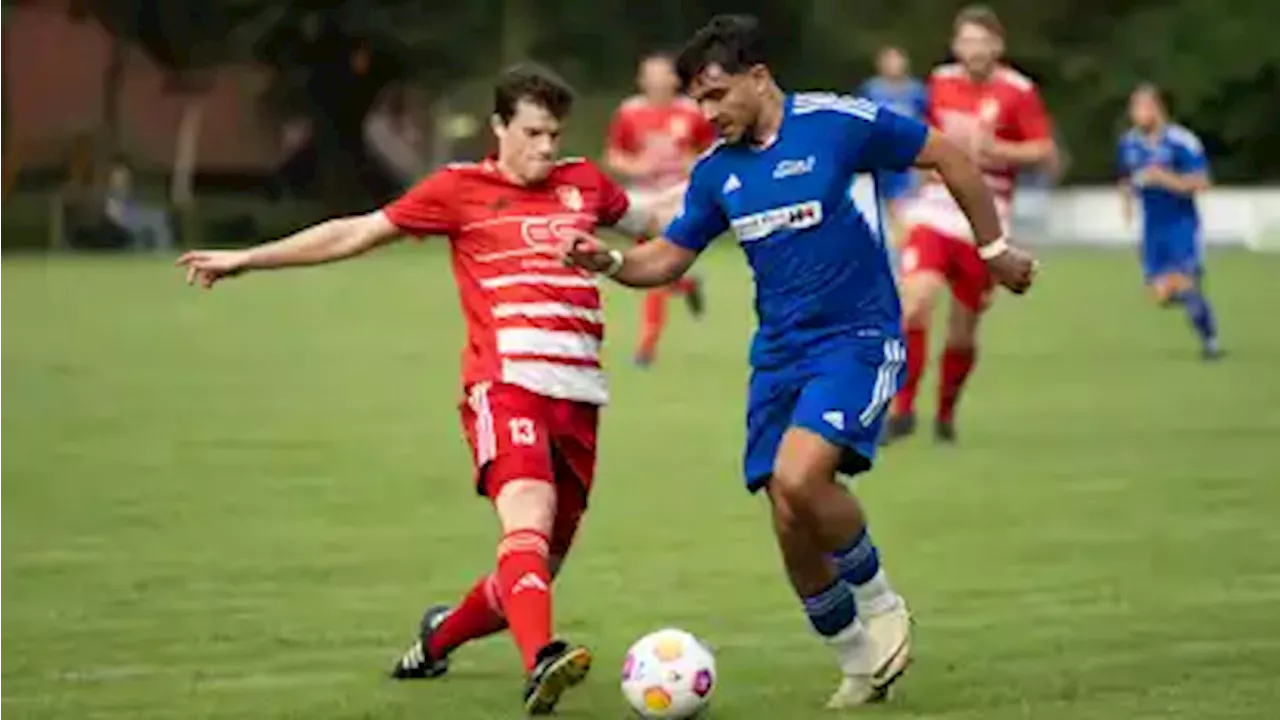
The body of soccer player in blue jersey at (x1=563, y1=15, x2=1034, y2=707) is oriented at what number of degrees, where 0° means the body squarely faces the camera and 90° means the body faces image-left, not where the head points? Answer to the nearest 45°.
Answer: approximately 45°

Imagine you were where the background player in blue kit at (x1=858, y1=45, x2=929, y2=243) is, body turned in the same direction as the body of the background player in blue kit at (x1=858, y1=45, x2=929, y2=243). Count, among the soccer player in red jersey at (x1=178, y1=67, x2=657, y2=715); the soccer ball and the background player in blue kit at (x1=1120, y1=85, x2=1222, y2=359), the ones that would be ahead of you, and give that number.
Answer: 2

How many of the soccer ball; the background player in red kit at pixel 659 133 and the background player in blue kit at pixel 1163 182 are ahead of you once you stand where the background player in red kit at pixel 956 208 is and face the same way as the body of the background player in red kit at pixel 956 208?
1

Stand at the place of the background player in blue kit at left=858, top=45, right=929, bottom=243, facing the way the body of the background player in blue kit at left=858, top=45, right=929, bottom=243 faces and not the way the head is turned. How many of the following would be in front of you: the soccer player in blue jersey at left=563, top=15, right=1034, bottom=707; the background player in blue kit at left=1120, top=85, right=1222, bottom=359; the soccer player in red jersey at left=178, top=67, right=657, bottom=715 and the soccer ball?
3

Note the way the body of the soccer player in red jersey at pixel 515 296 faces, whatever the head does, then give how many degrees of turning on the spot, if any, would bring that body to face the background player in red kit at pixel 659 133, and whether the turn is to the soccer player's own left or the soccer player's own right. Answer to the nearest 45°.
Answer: approximately 135° to the soccer player's own left

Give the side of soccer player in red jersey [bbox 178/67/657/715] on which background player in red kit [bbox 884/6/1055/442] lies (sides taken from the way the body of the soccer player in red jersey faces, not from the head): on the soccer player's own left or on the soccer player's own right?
on the soccer player's own left

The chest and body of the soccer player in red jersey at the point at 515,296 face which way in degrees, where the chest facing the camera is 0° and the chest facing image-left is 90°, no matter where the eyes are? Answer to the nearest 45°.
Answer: approximately 315°

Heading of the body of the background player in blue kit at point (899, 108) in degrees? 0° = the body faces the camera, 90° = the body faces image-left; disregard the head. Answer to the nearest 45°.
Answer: approximately 0°

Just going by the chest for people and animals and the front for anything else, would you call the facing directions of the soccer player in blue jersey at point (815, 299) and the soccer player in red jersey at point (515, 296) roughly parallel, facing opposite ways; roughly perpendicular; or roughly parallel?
roughly perpendicular

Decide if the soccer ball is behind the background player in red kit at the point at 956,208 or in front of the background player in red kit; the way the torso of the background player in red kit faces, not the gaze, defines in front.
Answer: in front
